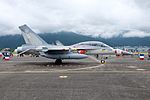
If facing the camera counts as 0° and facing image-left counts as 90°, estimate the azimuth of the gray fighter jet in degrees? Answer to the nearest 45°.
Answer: approximately 270°

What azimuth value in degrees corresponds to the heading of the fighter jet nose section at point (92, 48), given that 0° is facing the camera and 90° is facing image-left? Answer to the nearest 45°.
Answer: approximately 270°
